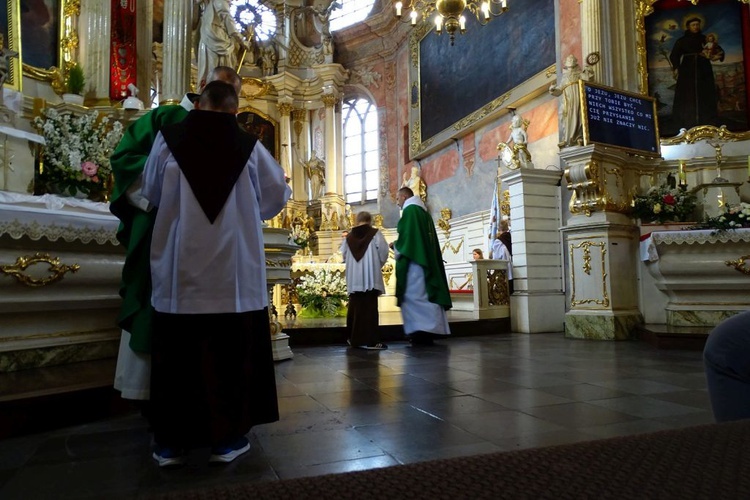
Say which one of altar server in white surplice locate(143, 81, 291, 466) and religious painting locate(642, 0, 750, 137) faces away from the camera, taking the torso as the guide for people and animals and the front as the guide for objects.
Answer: the altar server in white surplice

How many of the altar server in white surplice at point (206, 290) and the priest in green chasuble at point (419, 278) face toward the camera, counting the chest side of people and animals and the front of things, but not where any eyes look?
0

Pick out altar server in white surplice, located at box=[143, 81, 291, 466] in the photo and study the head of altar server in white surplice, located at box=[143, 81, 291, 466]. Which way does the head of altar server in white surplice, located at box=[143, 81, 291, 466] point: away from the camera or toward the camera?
away from the camera

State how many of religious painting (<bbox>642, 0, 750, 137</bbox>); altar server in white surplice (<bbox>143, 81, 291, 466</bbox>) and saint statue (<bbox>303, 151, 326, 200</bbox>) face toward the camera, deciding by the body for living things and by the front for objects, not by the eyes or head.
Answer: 2

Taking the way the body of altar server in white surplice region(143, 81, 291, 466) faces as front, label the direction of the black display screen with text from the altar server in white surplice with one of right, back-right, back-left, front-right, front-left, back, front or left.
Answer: front-right
